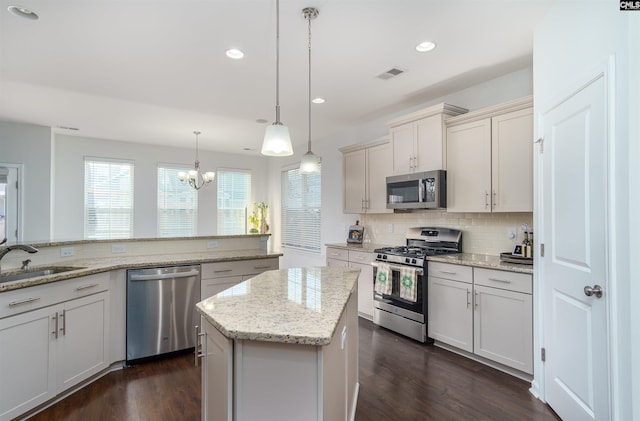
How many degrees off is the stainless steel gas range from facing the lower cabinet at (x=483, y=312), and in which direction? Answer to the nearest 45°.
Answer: approximately 90° to its left

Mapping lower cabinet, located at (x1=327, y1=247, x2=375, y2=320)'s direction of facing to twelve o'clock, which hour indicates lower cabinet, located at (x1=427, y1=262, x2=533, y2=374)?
lower cabinet, located at (x1=427, y1=262, x2=533, y2=374) is roughly at 9 o'clock from lower cabinet, located at (x1=327, y1=247, x2=375, y2=320).

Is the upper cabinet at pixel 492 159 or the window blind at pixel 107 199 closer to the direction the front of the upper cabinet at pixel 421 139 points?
the window blind

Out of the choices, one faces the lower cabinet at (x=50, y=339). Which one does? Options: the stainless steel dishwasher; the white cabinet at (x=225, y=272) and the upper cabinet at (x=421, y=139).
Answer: the upper cabinet

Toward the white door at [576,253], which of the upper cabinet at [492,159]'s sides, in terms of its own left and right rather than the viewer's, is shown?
left

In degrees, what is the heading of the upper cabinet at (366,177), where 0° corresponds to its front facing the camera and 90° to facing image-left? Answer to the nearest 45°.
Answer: approximately 45°

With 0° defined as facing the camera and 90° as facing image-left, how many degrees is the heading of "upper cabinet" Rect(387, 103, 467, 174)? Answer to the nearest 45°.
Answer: approximately 45°
